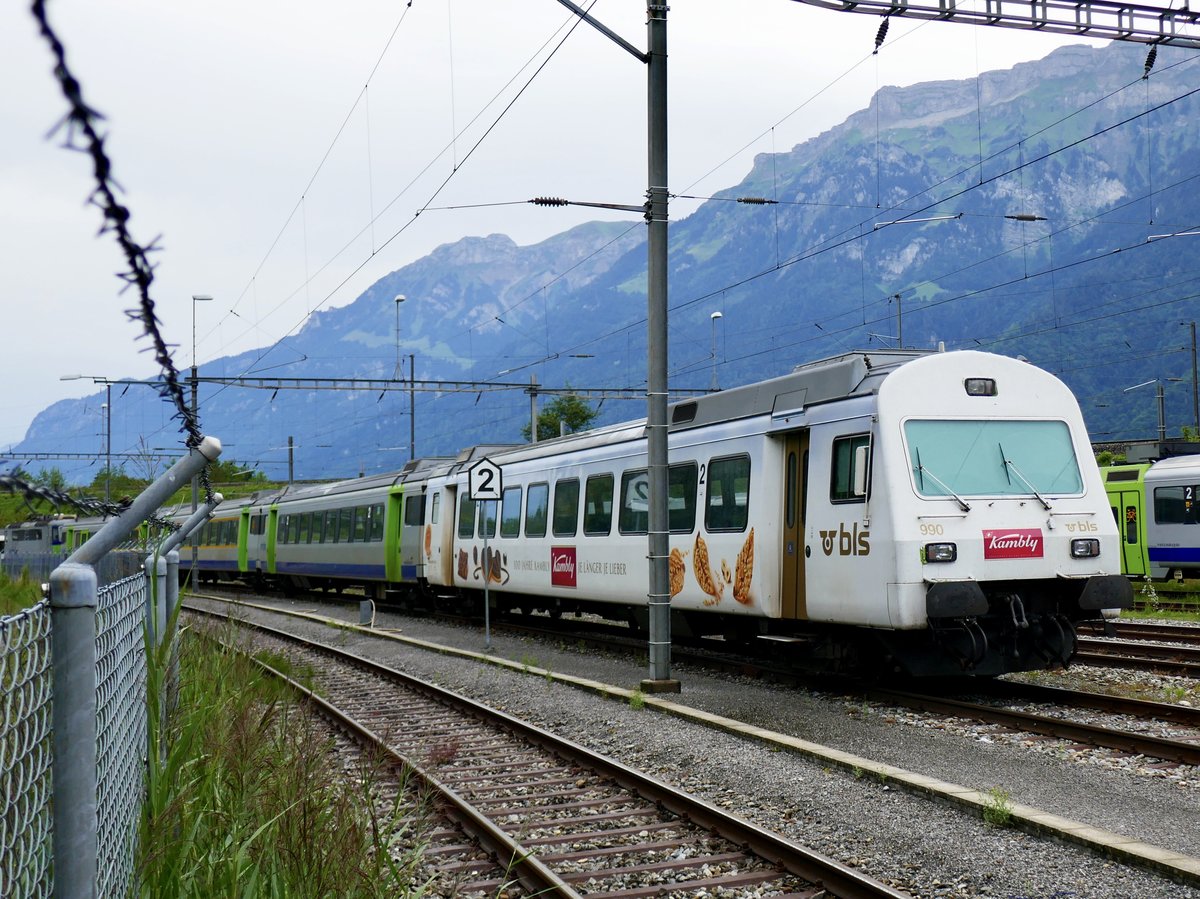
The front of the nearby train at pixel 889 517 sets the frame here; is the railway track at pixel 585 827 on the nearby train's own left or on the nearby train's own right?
on the nearby train's own right

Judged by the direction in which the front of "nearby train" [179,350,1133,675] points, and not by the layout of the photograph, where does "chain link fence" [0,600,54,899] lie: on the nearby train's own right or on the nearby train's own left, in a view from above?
on the nearby train's own right

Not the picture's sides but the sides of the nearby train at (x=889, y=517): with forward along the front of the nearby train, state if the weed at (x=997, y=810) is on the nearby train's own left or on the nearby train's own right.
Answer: on the nearby train's own right

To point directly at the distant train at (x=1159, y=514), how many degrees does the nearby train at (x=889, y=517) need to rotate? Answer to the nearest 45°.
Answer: approximately 90° to its left

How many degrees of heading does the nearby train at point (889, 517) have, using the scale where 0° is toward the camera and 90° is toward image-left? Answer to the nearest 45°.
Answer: approximately 315°

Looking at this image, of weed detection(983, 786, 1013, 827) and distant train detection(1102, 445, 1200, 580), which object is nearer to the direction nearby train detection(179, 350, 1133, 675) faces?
the weed

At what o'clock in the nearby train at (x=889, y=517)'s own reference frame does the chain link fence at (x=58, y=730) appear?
The chain link fence is roughly at 2 o'clock from the nearby train.
